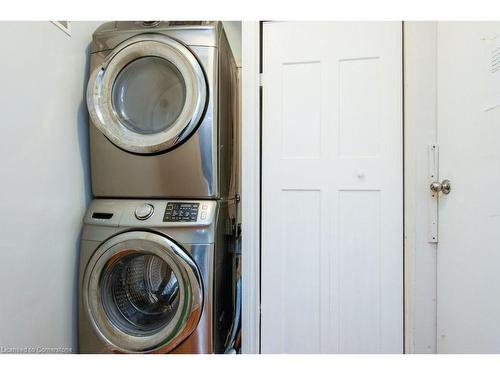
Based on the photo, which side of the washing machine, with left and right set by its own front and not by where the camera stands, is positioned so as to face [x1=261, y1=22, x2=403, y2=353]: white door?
left

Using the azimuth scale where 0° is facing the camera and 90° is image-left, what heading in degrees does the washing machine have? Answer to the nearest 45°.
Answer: approximately 0°

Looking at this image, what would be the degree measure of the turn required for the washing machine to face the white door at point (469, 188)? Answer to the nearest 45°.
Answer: approximately 45° to its left
